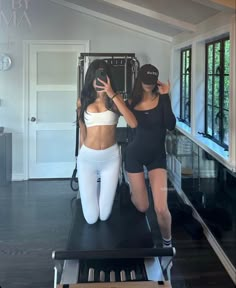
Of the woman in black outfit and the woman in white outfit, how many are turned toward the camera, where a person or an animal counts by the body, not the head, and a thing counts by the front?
2

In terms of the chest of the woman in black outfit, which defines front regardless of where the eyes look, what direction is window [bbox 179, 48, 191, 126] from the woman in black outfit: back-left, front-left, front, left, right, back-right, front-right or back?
back-left

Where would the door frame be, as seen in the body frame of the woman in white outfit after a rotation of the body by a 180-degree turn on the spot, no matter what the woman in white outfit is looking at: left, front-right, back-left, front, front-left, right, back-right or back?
front-left

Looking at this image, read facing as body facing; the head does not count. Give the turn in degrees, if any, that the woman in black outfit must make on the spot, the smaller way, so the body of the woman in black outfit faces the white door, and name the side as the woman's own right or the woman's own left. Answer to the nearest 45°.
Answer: approximately 135° to the woman's own right

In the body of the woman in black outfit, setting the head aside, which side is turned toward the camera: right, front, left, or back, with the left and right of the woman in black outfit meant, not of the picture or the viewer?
front

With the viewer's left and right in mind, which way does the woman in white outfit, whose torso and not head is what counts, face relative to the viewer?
facing the viewer

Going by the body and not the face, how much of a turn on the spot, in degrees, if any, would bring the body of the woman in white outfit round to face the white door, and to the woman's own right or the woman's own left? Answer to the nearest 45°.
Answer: approximately 135° to the woman's own right

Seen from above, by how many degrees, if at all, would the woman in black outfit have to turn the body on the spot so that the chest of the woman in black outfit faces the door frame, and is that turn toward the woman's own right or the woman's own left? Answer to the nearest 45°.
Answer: approximately 135° to the woman's own right
